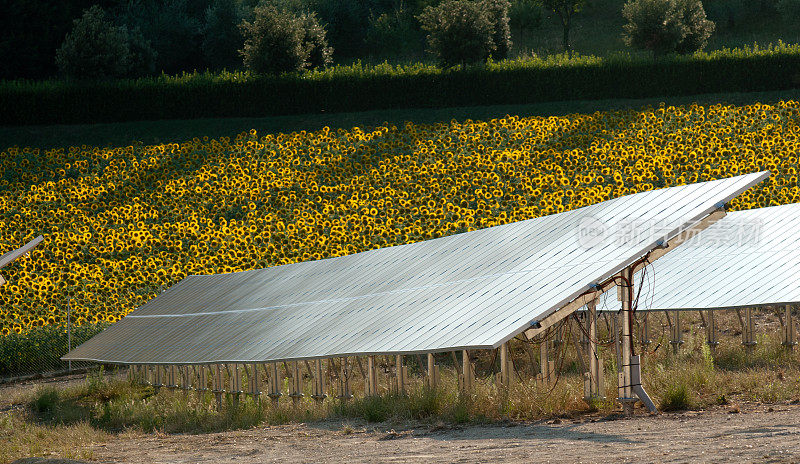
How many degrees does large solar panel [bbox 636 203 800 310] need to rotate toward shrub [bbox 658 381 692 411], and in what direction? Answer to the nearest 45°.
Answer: approximately 45° to its left

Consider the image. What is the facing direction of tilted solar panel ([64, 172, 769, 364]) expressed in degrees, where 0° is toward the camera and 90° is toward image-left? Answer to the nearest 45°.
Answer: approximately 45°

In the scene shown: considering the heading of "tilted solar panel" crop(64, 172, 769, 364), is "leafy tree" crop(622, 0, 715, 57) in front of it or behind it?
behind

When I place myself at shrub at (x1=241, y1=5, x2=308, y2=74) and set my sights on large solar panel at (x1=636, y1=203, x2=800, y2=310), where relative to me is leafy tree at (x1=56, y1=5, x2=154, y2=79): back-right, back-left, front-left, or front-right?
back-right

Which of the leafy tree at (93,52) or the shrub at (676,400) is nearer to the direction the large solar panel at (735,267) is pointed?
the shrub

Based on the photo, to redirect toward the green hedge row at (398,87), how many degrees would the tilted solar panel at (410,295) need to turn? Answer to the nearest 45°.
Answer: approximately 135° to its right

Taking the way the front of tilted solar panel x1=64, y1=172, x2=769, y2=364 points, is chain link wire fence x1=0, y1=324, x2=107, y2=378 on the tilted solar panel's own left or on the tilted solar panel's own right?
on the tilted solar panel's own right

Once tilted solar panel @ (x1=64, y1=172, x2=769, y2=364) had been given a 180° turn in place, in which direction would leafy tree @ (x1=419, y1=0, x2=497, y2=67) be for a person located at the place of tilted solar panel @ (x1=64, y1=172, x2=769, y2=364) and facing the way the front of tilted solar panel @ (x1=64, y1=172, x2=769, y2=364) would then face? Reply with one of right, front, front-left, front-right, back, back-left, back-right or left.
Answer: front-left

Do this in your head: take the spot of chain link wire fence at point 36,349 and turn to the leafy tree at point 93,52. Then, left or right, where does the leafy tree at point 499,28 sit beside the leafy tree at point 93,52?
right
